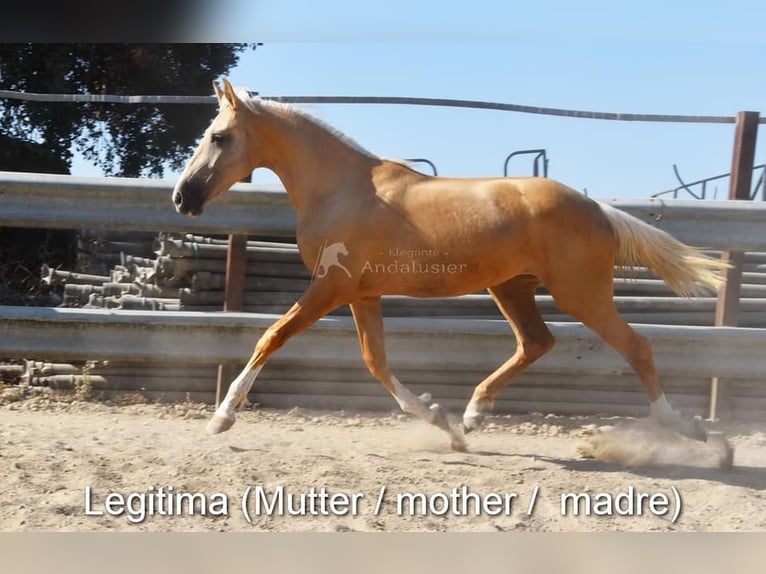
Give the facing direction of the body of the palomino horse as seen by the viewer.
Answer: to the viewer's left

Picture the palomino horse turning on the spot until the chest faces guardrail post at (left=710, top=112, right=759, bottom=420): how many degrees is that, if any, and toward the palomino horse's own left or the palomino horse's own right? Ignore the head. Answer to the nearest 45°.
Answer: approximately 135° to the palomino horse's own right

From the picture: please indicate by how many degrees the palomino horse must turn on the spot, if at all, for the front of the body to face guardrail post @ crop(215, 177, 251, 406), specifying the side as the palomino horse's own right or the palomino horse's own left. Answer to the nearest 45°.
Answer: approximately 45° to the palomino horse's own right

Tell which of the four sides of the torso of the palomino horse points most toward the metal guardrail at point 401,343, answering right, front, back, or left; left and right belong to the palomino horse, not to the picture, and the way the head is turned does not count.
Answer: right

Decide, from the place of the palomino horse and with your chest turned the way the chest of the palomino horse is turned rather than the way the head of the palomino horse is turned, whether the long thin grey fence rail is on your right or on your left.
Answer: on your right

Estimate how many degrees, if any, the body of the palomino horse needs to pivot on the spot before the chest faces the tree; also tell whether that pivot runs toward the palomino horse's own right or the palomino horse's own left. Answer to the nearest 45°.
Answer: approximately 45° to the palomino horse's own right
